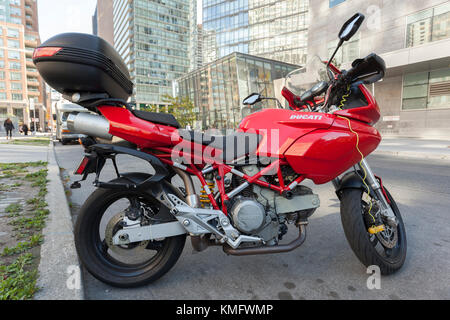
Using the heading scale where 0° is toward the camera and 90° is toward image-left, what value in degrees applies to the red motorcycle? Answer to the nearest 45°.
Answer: approximately 270°

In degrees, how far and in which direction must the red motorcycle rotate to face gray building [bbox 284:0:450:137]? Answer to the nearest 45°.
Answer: approximately 45° to its left

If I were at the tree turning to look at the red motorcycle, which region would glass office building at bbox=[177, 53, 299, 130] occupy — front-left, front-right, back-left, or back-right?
back-left

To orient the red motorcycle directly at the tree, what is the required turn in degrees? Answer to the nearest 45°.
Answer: approximately 90° to its left

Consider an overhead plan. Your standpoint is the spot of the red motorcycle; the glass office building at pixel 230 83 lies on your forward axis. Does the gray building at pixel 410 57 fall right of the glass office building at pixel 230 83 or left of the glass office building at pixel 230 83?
right

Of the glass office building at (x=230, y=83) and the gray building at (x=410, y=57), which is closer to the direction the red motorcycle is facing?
the gray building

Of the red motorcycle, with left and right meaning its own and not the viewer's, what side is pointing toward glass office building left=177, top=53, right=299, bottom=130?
left

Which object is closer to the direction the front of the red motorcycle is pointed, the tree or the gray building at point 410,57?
the gray building
